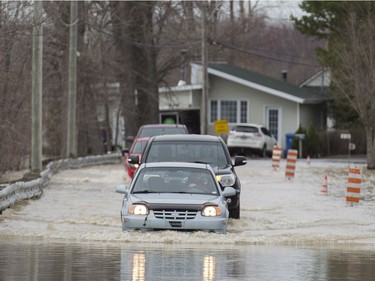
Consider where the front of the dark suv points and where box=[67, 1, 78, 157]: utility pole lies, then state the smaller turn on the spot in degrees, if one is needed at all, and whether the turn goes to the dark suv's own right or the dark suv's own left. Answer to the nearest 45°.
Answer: approximately 180°

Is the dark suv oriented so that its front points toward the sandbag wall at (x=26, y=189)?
no

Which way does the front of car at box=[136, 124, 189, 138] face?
toward the camera

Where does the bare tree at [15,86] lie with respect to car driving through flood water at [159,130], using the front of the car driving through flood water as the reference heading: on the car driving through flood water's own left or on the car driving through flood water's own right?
on the car driving through flood water's own right

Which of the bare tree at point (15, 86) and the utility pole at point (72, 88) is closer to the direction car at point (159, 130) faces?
the bare tree

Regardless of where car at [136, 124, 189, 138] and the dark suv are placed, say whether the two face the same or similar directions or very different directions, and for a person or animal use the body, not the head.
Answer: same or similar directions

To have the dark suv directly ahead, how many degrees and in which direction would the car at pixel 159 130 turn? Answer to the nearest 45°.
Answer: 0° — it already faces it

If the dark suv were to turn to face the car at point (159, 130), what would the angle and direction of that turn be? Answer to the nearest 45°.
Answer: approximately 180°

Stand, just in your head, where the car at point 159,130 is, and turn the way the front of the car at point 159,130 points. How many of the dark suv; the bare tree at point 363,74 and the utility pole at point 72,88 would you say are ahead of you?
1

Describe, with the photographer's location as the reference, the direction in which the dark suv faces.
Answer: facing the viewer

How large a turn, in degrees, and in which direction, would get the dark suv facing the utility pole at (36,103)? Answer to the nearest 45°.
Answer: approximately 135° to its right

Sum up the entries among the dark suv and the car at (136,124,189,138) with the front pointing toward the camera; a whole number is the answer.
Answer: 2
